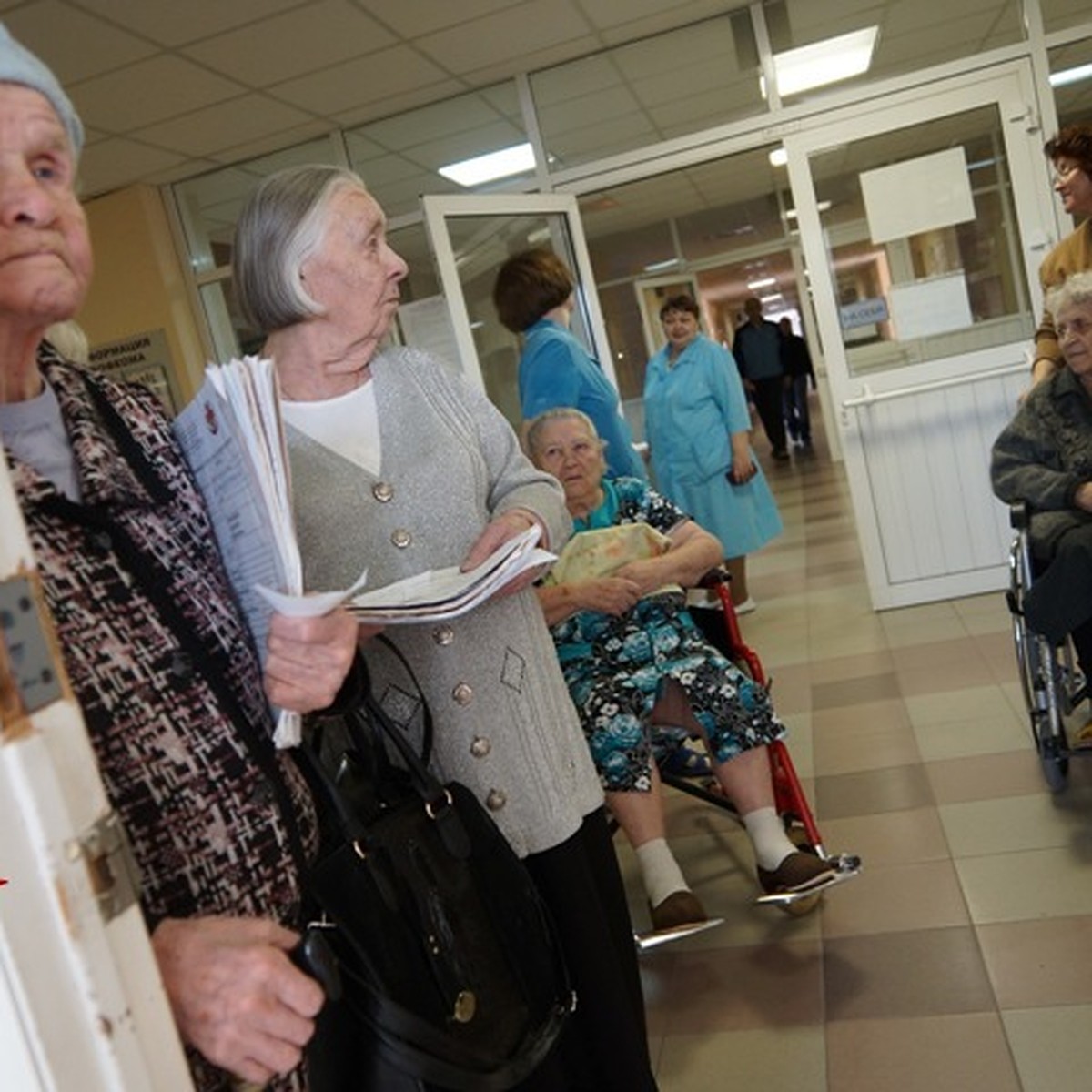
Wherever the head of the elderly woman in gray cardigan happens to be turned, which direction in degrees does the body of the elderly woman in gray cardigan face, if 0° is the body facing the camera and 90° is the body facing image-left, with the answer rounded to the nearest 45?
approximately 0°

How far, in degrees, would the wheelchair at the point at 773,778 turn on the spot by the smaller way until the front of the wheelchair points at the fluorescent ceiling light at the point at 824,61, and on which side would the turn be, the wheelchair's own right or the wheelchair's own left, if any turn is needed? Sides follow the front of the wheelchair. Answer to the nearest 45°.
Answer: approximately 135° to the wheelchair's own left

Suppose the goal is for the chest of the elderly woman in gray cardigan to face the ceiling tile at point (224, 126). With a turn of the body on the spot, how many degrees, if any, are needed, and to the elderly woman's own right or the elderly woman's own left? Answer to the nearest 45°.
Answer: approximately 180°

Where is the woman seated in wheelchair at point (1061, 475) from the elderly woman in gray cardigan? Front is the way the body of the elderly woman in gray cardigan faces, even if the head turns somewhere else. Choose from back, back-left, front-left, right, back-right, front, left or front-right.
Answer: back-left

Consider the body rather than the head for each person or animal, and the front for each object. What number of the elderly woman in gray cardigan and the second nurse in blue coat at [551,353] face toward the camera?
1

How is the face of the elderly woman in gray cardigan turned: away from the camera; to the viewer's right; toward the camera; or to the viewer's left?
to the viewer's right
